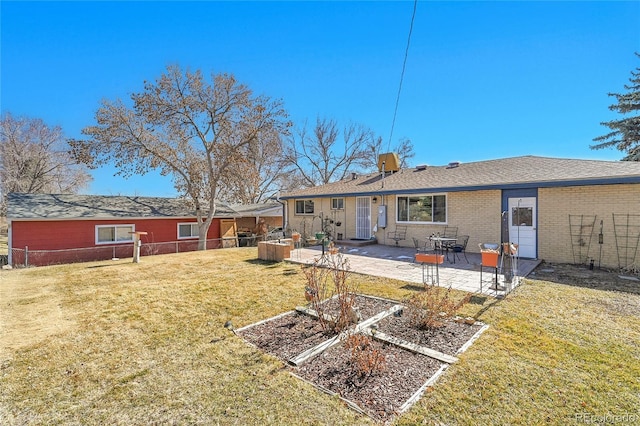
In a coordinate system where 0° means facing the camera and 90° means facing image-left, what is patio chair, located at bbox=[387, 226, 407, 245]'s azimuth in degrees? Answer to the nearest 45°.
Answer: approximately 45°

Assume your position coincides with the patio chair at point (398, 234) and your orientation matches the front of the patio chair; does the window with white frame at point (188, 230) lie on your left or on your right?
on your right

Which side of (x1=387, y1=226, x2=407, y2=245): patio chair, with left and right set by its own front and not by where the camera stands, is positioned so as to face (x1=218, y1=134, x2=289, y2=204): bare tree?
right

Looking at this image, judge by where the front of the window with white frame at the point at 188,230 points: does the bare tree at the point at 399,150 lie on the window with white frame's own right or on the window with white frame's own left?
on the window with white frame's own left

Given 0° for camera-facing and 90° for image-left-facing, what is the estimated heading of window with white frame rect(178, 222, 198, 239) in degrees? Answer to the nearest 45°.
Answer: approximately 0°
